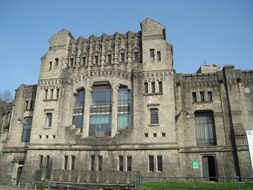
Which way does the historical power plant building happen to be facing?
toward the camera
